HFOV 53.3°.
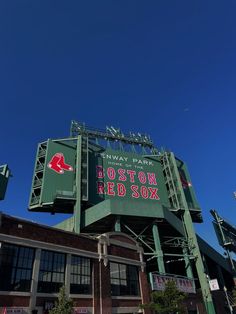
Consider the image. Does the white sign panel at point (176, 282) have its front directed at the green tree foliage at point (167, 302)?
yes

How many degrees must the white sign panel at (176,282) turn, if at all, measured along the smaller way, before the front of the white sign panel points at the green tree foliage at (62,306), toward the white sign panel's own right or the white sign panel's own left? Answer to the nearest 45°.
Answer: approximately 45° to the white sign panel's own right
